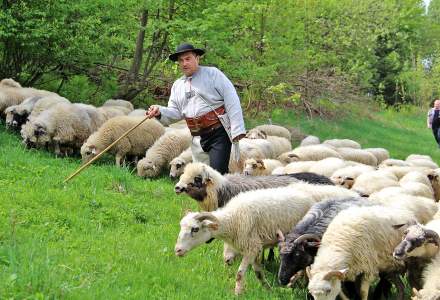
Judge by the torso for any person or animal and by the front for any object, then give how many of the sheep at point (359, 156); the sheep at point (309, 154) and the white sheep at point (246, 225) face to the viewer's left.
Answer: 3

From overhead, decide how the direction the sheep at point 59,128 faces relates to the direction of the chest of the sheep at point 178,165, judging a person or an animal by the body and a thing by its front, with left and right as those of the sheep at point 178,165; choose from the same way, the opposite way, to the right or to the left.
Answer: the same way

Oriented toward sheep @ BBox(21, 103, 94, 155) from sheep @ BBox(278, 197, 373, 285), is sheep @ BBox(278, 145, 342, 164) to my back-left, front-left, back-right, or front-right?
front-right

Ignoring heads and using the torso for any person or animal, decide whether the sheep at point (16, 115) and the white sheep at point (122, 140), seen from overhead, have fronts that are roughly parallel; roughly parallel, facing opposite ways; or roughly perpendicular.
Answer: roughly parallel

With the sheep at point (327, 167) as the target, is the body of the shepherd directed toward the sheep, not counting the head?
no

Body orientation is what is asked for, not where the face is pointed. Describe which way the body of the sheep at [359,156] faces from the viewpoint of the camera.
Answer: to the viewer's left

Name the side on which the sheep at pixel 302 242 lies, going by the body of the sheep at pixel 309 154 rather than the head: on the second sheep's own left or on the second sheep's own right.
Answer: on the second sheep's own left

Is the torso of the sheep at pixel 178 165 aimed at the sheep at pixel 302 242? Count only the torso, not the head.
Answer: no

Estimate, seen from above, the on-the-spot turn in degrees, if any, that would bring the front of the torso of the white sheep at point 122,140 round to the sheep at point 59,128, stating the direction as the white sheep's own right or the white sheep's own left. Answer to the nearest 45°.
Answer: approximately 45° to the white sheep's own right

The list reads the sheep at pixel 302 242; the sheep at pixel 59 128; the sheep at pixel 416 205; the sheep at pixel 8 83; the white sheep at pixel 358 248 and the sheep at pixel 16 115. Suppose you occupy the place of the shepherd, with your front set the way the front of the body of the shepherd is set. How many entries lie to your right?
3

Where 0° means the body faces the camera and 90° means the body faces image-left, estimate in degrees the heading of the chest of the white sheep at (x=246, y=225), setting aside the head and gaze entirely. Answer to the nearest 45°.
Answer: approximately 90°

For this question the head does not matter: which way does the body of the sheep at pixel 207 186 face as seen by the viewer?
to the viewer's left

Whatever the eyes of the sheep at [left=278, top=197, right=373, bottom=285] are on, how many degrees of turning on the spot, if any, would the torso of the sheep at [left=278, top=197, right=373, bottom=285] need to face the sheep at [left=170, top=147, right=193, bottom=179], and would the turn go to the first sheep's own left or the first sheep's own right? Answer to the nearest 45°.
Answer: approximately 90° to the first sheep's own right

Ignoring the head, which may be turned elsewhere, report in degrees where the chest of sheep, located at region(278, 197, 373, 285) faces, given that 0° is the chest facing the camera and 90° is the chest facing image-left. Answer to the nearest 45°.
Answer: approximately 45°

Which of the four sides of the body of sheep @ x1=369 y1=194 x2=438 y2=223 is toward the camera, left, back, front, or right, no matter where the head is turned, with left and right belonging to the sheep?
left

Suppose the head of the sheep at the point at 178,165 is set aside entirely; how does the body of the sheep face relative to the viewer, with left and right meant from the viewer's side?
facing the viewer and to the left of the viewer

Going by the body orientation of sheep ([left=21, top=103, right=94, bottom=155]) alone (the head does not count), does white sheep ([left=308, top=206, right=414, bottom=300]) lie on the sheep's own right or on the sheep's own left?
on the sheep's own left
